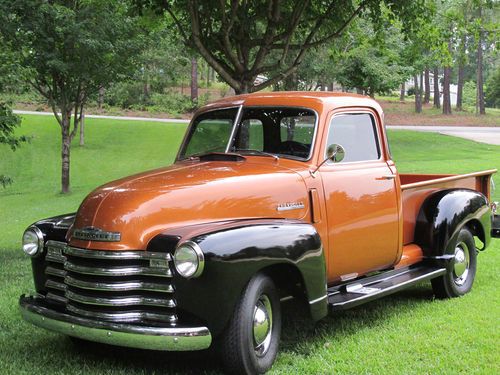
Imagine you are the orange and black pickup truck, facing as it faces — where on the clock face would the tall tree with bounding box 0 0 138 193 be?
The tall tree is roughly at 4 o'clock from the orange and black pickup truck.

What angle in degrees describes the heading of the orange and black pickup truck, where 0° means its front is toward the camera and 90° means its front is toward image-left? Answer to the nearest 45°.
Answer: approximately 45°
